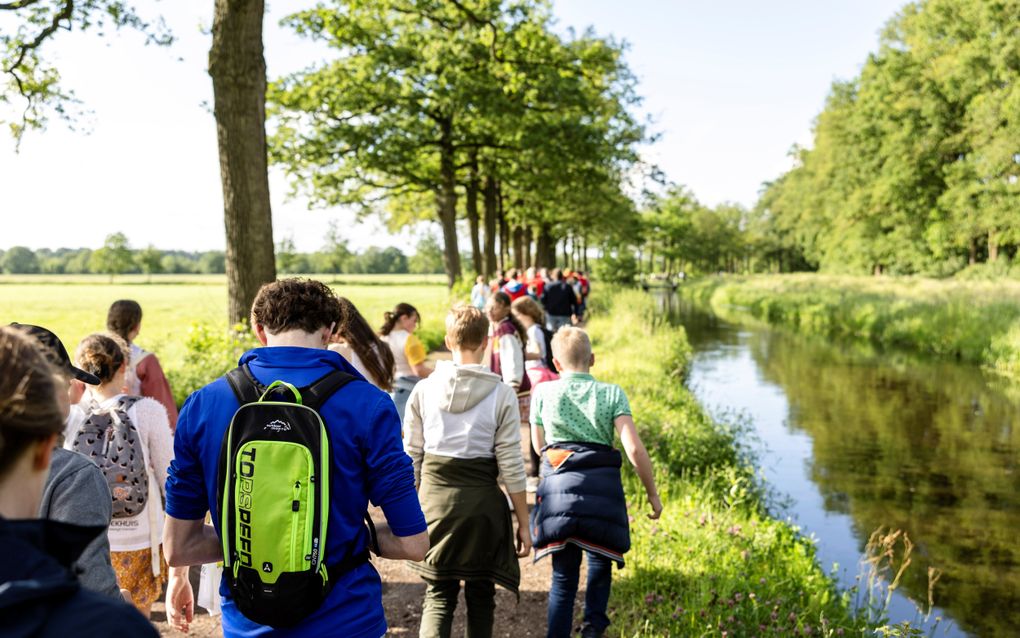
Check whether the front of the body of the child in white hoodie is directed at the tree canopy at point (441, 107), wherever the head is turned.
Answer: yes

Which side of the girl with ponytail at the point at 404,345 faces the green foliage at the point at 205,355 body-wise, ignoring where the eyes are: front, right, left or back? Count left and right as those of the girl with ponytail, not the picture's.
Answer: left

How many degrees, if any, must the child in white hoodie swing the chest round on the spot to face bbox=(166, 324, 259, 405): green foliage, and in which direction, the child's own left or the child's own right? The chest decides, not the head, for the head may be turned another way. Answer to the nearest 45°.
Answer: approximately 45° to the child's own left

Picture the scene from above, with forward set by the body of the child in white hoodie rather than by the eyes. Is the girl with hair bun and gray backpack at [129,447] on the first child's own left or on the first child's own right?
on the first child's own left

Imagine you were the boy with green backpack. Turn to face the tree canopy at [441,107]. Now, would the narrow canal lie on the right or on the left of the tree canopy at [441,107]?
right

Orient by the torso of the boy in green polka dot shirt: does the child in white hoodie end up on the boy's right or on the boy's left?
on the boy's left

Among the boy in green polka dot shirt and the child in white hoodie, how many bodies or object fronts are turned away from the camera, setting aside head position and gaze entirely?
2

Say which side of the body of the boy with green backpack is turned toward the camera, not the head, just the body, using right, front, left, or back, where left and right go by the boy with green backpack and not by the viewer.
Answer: back

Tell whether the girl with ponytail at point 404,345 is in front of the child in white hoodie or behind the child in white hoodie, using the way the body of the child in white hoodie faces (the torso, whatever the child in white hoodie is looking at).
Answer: in front

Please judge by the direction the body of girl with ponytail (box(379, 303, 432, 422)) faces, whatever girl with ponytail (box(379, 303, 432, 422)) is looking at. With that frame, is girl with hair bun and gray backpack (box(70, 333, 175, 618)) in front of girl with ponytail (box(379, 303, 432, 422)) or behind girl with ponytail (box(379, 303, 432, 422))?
behind

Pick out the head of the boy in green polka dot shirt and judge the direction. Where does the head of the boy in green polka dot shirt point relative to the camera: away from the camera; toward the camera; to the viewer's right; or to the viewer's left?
away from the camera

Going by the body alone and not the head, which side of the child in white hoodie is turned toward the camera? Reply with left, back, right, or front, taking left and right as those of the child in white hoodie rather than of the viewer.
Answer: back

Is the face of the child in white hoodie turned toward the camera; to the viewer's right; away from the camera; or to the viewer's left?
away from the camera

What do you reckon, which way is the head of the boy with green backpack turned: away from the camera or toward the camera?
away from the camera

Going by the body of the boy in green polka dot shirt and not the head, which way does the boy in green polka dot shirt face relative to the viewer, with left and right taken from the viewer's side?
facing away from the viewer

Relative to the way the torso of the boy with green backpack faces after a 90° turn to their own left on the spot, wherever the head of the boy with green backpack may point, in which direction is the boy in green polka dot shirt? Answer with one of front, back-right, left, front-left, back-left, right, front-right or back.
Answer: back-right
